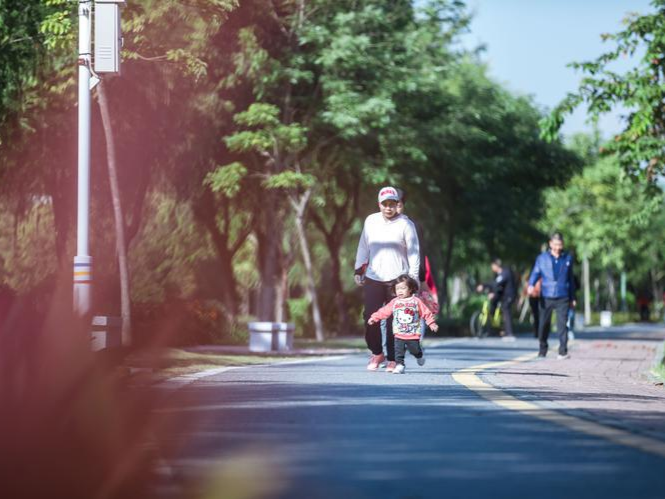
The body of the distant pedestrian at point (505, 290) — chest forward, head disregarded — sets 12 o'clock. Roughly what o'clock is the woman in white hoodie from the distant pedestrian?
The woman in white hoodie is roughly at 9 o'clock from the distant pedestrian.

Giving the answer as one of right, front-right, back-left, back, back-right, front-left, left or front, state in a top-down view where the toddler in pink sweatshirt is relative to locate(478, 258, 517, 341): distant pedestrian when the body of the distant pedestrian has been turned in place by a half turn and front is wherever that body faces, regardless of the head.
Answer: right

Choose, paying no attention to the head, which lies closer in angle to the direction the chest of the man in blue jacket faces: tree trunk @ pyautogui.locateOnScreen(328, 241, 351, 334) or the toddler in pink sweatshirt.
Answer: the toddler in pink sweatshirt

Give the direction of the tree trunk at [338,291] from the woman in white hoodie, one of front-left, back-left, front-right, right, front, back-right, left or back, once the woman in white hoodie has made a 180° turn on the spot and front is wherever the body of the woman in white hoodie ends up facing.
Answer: front

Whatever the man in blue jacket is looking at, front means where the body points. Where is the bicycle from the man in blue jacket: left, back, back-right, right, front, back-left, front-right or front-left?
back

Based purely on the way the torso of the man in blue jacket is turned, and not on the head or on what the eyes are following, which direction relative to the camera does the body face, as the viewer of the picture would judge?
toward the camera

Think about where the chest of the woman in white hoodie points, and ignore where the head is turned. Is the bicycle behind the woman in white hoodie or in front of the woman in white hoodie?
behind

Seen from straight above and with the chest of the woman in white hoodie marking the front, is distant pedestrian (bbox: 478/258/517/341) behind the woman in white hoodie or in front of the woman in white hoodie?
behind

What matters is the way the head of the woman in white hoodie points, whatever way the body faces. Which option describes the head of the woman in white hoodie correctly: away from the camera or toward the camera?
toward the camera

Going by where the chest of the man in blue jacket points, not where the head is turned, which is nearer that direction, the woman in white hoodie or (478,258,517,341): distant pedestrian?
the woman in white hoodie

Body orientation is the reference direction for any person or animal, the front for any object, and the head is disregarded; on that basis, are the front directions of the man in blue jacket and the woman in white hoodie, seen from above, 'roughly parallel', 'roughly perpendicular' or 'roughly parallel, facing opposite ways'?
roughly parallel

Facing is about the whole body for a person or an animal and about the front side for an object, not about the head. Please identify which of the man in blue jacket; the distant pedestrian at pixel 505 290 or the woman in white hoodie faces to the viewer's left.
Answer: the distant pedestrian

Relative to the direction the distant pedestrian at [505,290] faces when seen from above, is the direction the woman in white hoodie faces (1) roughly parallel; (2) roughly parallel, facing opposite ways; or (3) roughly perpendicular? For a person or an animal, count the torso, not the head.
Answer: roughly perpendicular

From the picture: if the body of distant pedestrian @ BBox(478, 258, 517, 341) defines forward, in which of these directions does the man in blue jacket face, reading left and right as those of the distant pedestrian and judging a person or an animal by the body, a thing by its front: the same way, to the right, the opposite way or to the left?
to the left
